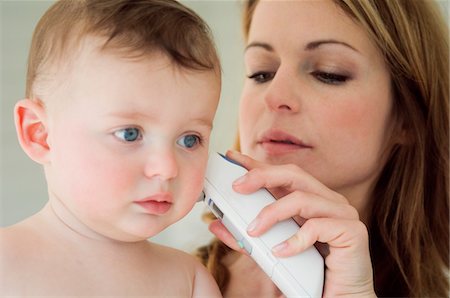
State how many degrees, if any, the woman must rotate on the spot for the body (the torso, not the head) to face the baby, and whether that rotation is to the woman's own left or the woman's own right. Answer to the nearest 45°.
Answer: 0° — they already face them

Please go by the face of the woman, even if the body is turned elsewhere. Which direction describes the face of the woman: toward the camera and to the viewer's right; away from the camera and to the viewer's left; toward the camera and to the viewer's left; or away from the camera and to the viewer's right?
toward the camera and to the viewer's left

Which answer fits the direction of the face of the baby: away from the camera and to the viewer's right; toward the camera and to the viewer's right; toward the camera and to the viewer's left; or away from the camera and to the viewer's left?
toward the camera and to the viewer's right
